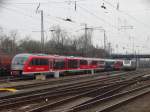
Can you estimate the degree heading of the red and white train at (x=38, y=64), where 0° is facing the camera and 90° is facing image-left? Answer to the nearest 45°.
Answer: approximately 45°

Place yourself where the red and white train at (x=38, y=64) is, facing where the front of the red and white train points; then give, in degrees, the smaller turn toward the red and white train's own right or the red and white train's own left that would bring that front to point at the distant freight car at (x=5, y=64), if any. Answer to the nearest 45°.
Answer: approximately 90° to the red and white train's own right
